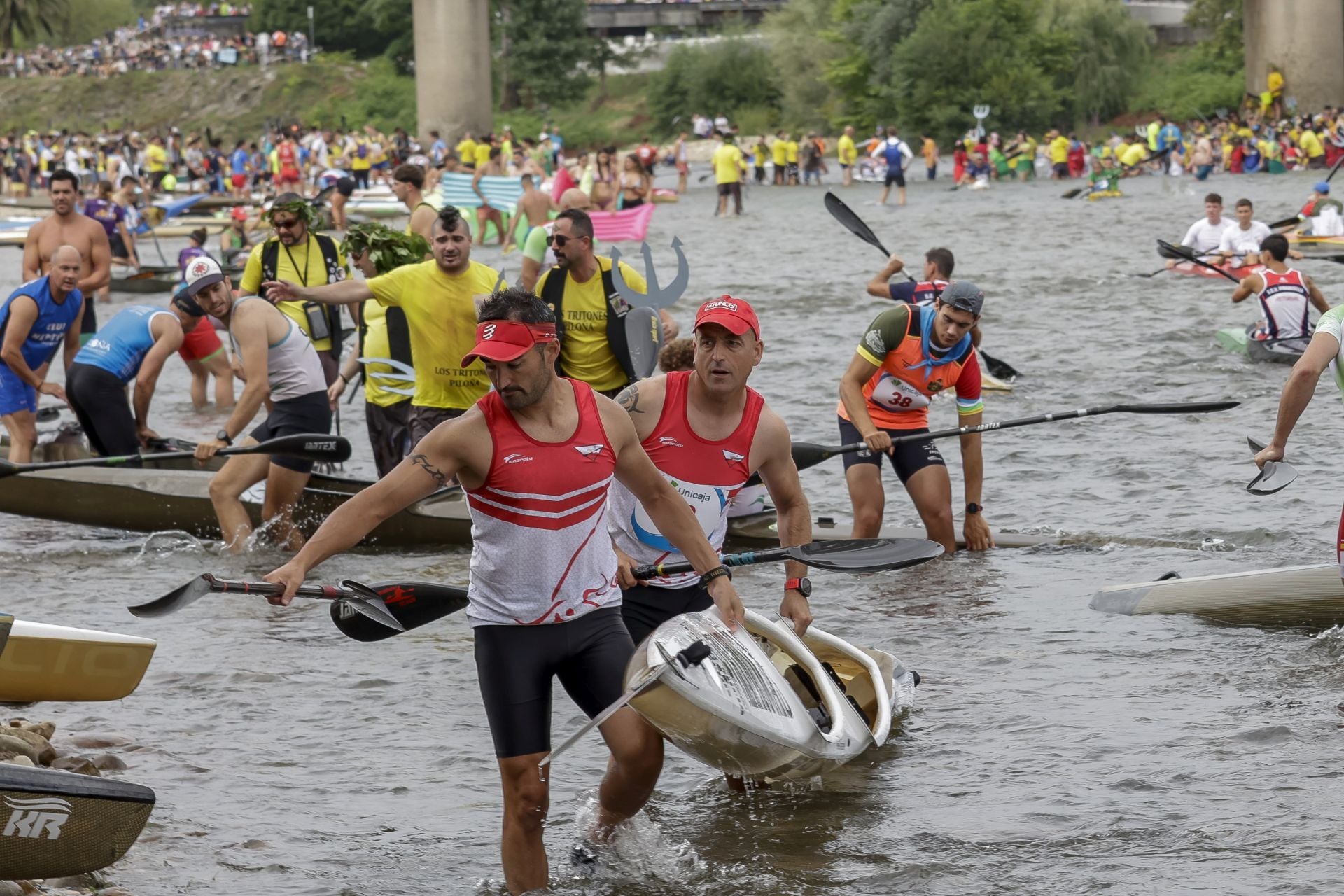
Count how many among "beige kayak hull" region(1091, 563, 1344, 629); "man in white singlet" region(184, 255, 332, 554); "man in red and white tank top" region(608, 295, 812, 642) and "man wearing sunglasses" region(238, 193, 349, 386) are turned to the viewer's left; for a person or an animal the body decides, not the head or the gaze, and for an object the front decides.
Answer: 2

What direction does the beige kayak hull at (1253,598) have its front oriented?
to the viewer's left

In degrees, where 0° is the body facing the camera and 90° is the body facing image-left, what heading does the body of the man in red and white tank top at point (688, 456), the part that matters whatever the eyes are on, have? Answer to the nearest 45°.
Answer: approximately 0°

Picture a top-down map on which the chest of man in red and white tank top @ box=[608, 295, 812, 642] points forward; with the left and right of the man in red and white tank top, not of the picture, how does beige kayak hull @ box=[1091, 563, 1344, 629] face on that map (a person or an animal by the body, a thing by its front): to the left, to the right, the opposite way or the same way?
to the right

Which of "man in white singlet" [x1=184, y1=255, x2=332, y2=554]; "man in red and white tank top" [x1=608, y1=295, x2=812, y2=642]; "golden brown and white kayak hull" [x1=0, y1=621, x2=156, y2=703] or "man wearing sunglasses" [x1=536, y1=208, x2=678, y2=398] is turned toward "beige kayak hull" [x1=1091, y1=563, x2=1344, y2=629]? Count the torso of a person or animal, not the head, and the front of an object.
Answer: "golden brown and white kayak hull" [x1=0, y1=621, x2=156, y2=703]

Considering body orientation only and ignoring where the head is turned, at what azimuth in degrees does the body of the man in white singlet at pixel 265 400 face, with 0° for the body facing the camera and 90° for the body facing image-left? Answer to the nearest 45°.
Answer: approximately 90°

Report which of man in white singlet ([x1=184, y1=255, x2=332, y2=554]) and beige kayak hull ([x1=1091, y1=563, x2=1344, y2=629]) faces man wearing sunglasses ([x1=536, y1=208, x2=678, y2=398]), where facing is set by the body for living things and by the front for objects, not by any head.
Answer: the beige kayak hull

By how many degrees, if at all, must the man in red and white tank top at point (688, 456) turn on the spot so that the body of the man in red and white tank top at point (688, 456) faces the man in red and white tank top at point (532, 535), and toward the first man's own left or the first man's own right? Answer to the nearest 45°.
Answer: approximately 45° to the first man's own right

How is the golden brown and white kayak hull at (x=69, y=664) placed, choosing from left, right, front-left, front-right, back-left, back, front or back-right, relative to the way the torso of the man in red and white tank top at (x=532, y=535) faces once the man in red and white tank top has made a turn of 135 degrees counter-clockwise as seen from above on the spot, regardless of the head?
left

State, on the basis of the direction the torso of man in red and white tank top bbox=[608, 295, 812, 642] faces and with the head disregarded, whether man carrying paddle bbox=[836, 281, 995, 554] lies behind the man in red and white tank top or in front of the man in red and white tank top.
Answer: behind

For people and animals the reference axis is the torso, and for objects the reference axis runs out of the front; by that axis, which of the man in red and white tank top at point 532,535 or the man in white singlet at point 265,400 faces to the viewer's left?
the man in white singlet

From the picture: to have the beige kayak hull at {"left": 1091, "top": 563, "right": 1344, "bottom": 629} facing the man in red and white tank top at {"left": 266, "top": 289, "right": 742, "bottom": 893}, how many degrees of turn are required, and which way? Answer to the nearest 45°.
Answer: approximately 45° to its left
